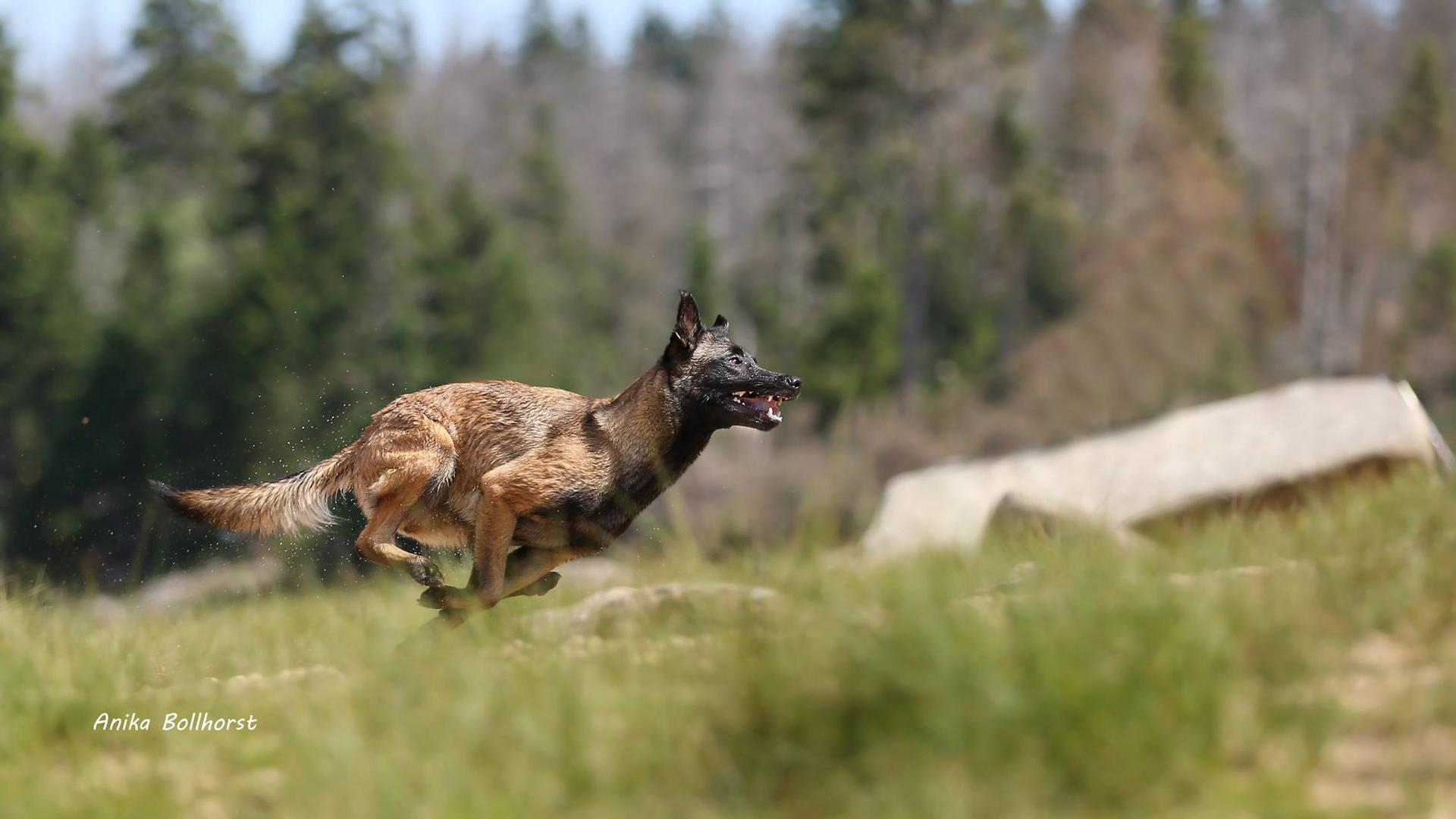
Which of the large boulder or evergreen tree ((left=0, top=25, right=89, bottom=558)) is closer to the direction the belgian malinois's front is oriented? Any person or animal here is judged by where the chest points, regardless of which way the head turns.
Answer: the large boulder

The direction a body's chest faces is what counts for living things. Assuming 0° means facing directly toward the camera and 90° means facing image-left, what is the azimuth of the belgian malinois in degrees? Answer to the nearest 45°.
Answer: approximately 270°

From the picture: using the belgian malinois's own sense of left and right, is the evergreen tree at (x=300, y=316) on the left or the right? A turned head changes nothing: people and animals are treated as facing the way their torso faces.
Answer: on its left

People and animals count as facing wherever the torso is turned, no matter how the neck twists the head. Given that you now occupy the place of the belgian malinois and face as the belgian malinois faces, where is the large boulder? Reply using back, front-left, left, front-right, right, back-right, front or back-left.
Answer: front-left

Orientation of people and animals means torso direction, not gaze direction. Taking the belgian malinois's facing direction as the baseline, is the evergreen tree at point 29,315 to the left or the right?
on its left

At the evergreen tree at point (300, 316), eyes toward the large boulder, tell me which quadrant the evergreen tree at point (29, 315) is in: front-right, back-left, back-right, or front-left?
back-right
